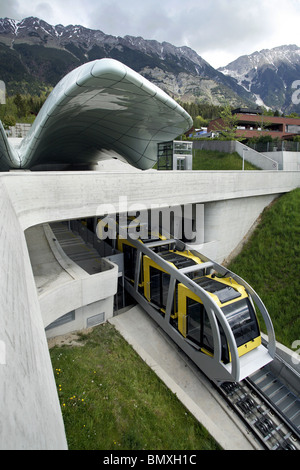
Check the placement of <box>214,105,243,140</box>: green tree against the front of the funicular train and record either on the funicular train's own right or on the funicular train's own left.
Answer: on the funicular train's own left

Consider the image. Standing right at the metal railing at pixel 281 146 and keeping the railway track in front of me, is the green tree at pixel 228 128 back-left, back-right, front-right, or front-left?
back-right

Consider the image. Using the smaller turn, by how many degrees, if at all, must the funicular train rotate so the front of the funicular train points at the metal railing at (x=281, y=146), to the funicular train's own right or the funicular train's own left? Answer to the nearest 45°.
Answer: approximately 135° to the funicular train's own left

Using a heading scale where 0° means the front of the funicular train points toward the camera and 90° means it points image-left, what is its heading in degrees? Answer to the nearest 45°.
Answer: approximately 315°

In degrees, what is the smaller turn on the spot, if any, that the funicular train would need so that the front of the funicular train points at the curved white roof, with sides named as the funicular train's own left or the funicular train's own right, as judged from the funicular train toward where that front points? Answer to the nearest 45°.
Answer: approximately 180°
